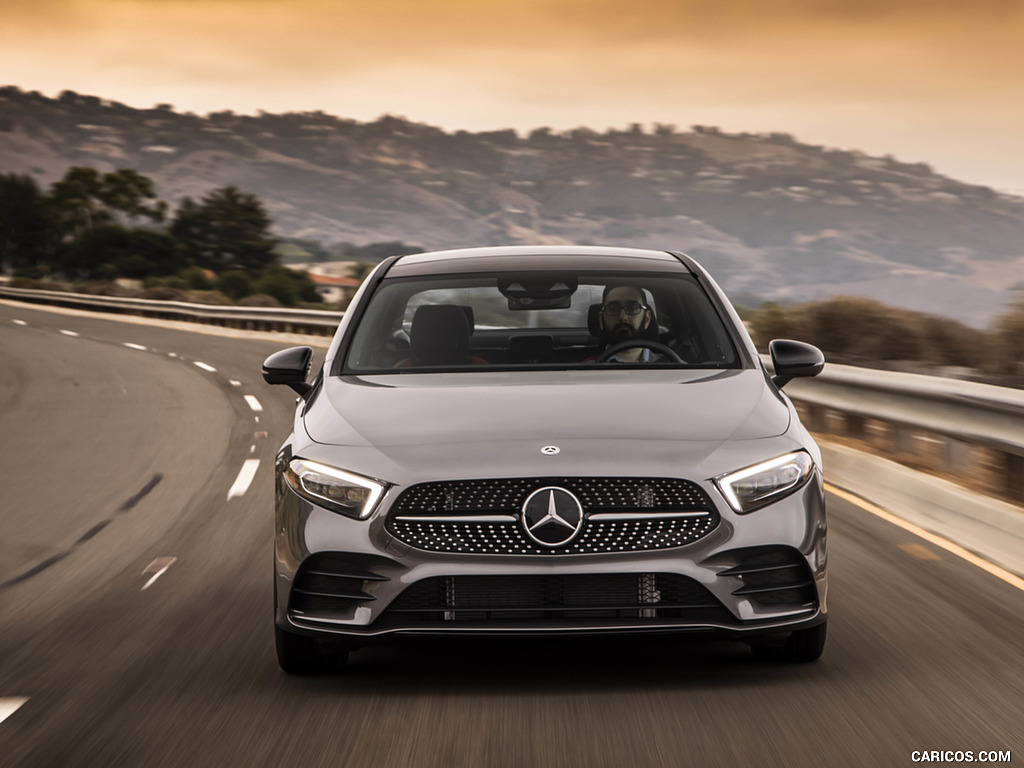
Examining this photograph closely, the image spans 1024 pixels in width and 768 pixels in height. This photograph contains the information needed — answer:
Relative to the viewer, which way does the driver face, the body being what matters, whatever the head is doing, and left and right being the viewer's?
facing the viewer

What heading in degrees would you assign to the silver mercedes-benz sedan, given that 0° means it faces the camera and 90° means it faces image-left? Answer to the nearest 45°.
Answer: approximately 0°

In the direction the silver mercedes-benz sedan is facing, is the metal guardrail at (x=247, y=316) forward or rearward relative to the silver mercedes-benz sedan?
rearward
